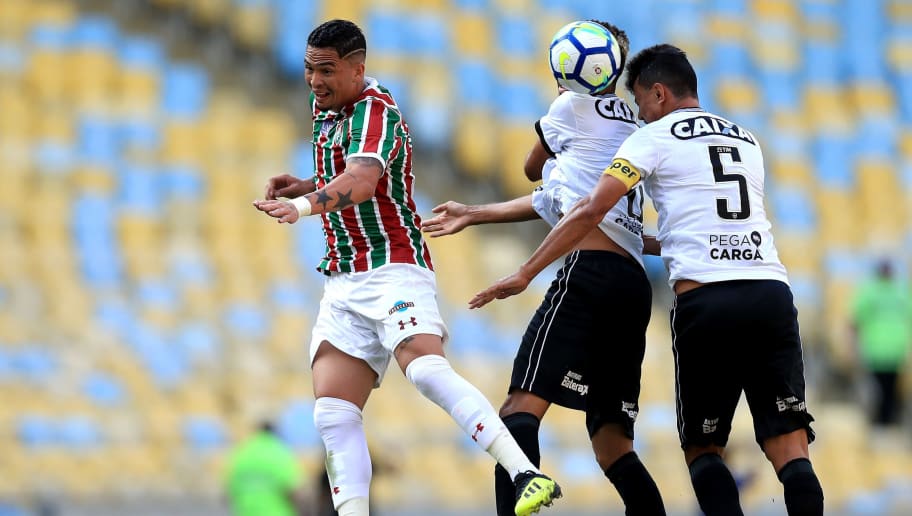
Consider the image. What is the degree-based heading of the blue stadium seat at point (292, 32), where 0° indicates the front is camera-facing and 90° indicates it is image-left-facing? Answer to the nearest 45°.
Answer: approximately 0°

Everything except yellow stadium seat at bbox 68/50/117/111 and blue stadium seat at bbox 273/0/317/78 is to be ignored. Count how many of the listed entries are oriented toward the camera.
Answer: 2

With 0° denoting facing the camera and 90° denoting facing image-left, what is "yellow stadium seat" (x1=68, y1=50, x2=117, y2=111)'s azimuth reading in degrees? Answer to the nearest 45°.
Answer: approximately 0°

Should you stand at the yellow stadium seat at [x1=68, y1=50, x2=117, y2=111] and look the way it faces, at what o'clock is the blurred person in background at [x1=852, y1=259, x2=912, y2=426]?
The blurred person in background is roughly at 10 o'clock from the yellow stadium seat.

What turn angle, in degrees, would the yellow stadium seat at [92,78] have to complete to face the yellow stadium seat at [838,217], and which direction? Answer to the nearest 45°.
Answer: approximately 90° to its left

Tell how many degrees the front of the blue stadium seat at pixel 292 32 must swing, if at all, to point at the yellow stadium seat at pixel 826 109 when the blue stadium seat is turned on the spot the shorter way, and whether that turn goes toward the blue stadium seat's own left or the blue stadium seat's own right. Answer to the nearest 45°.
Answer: approximately 90° to the blue stadium seat's own left

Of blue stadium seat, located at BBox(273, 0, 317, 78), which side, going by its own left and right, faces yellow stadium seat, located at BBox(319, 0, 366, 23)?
left
